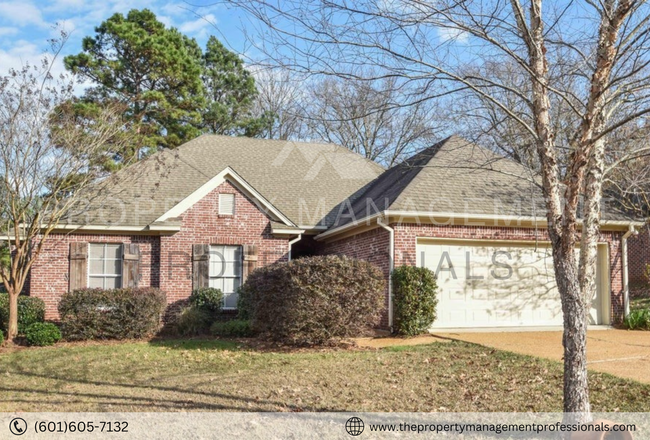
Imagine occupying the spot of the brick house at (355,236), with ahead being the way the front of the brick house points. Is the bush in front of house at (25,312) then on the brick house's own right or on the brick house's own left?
on the brick house's own right

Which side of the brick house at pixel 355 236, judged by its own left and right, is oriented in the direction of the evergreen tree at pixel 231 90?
back

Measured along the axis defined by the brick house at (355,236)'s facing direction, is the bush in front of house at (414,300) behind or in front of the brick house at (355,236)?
in front

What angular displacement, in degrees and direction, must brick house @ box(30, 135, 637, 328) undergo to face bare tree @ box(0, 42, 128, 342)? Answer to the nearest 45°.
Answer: approximately 90° to its right

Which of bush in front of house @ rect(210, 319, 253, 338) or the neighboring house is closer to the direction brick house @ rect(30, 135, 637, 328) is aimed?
the bush in front of house

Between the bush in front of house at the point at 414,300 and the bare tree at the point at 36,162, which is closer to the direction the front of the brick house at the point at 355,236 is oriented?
the bush in front of house

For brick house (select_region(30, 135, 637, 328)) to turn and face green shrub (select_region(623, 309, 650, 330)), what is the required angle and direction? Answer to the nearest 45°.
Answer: approximately 90° to its left

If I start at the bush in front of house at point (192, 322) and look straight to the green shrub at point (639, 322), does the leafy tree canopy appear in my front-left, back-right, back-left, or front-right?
back-left

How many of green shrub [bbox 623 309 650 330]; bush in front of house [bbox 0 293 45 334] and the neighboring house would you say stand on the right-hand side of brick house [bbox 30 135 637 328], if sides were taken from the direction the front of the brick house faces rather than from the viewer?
1

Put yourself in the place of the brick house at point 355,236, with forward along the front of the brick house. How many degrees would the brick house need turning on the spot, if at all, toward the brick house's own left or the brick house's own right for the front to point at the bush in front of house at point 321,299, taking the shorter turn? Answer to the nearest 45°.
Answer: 0° — it already faces it

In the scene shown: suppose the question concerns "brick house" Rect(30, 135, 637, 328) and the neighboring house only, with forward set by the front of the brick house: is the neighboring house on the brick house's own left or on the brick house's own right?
on the brick house's own left

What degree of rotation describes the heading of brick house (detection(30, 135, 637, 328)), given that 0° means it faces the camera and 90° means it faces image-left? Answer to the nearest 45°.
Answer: approximately 0°

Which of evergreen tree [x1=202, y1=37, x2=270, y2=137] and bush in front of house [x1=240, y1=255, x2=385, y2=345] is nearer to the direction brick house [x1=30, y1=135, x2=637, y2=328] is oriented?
the bush in front of house
